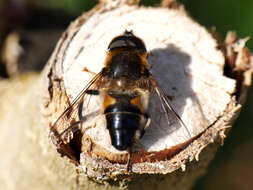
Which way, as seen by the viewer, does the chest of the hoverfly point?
away from the camera
